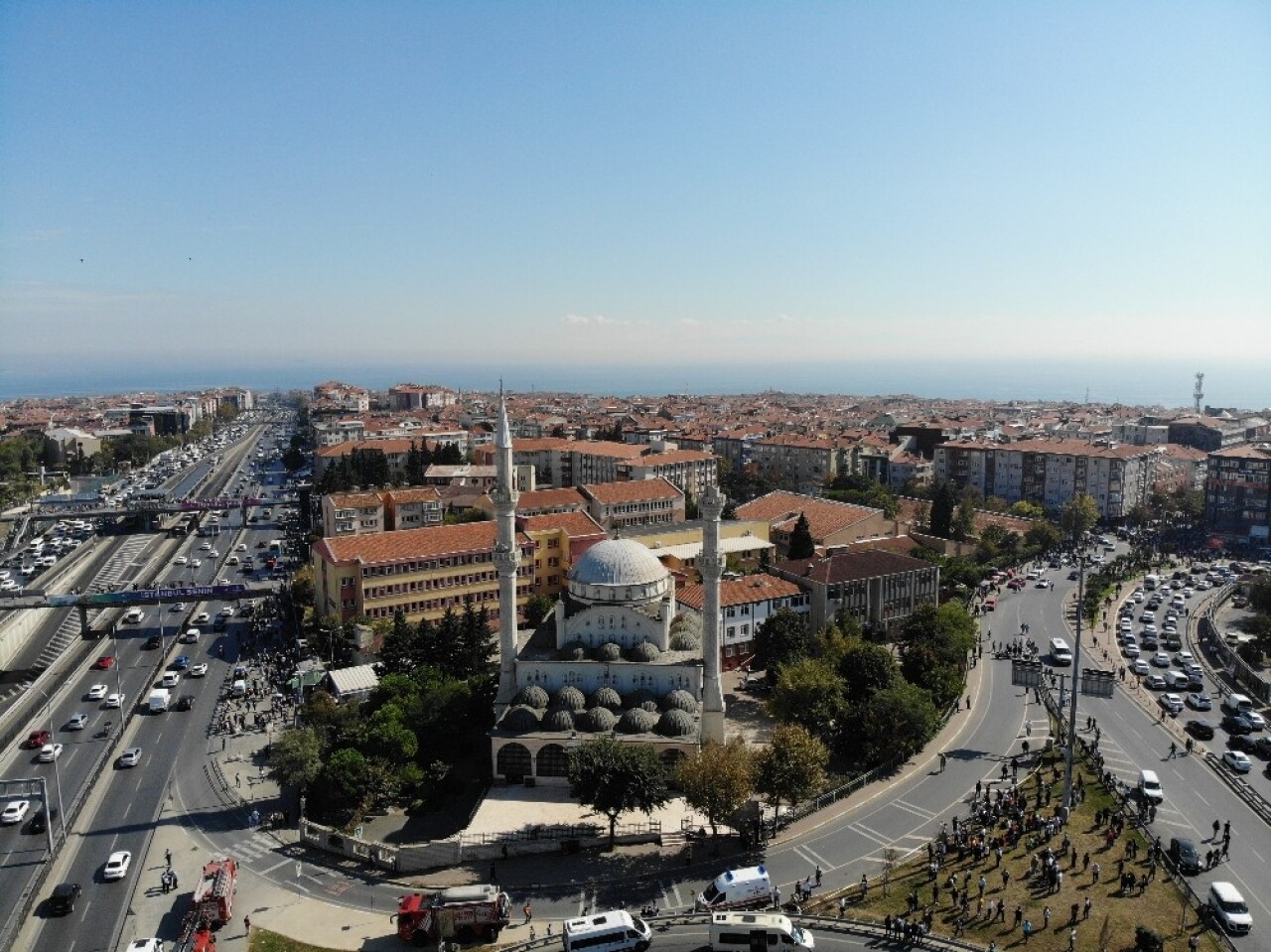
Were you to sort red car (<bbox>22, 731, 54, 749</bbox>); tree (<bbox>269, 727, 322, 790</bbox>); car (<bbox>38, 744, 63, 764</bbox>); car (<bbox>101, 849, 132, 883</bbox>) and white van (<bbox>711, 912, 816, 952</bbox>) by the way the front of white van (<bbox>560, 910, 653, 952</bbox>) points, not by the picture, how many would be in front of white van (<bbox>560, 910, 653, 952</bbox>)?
1

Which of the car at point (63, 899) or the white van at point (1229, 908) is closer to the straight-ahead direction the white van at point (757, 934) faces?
the white van

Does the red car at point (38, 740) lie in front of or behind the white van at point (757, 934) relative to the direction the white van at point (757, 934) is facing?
behind

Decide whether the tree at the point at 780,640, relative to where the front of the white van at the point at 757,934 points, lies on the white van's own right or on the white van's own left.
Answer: on the white van's own left

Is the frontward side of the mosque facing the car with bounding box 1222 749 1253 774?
no

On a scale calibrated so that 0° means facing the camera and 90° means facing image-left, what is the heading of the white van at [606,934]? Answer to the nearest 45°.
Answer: approximately 270°

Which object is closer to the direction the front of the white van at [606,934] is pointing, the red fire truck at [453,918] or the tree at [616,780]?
the tree

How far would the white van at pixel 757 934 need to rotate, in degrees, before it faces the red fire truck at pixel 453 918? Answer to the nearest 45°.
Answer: approximately 180°

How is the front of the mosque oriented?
toward the camera

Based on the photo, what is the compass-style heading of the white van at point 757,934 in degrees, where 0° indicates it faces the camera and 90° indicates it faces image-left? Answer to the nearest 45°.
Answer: approximately 270°

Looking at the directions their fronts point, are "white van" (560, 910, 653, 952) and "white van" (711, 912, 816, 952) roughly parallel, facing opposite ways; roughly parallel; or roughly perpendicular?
roughly parallel

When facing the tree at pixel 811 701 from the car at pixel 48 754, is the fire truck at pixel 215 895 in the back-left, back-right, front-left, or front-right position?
front-right

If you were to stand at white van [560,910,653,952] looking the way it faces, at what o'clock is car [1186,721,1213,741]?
The car is roughly at 11 o'clock from the white van.

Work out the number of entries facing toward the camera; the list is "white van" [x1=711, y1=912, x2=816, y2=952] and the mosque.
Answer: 1

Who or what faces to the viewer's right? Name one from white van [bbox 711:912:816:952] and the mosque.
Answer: the white van

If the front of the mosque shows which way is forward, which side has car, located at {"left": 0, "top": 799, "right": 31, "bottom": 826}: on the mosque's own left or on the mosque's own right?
on the mosque's own right

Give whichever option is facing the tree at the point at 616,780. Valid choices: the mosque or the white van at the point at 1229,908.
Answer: the mosque

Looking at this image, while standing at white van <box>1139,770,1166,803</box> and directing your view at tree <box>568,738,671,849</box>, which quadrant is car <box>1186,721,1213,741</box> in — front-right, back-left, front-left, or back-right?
back-right

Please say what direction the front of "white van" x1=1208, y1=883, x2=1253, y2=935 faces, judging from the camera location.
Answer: facing the viewer and to the right of the viewer
